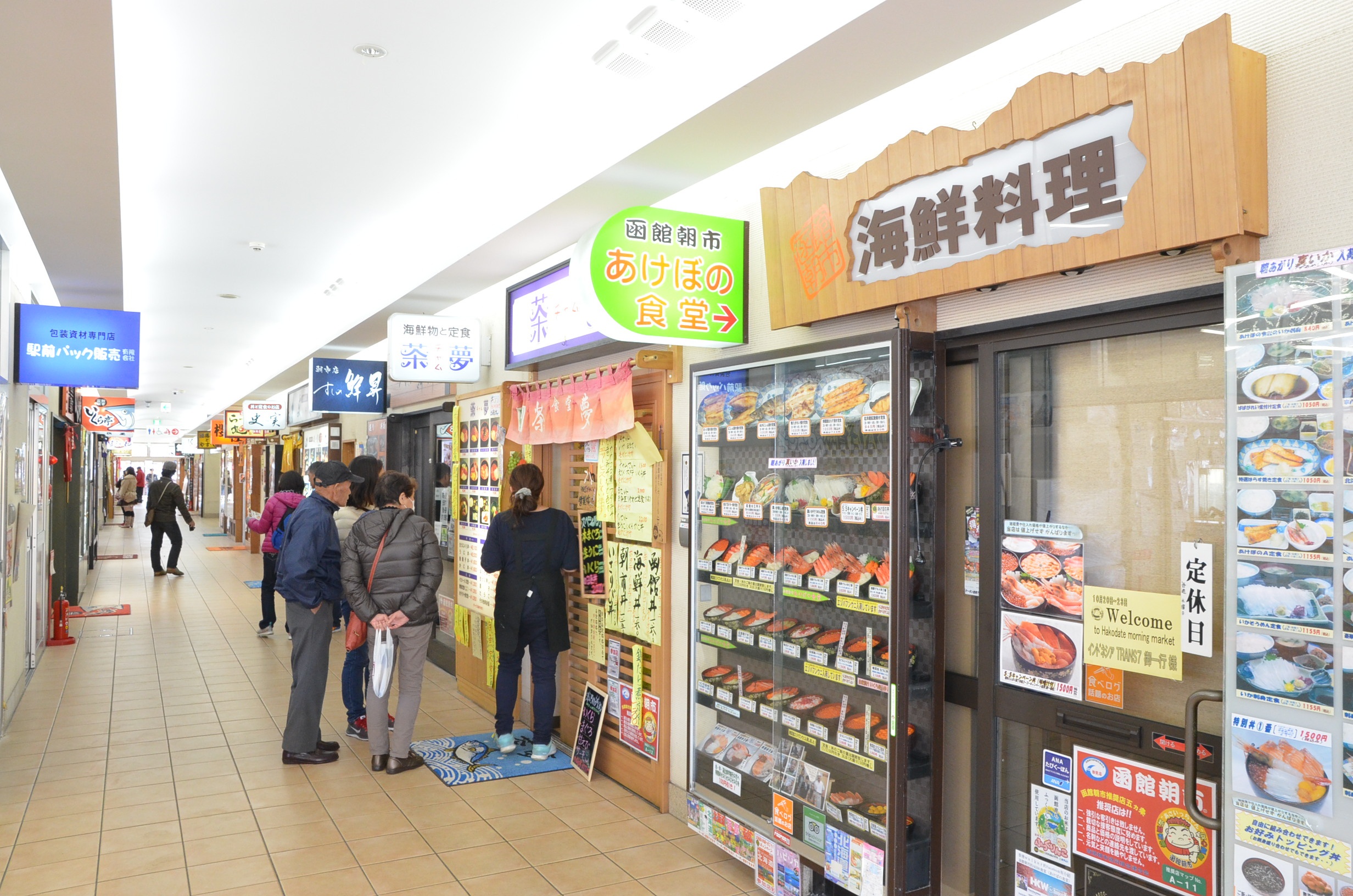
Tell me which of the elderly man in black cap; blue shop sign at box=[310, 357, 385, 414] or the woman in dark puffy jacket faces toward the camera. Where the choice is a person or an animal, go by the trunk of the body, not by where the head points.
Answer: the blue shop sign

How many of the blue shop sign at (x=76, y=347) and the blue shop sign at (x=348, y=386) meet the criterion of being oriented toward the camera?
2

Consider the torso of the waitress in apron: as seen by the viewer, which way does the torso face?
away from the camera

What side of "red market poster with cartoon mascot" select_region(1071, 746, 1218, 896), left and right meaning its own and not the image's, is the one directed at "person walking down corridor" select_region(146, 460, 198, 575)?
right

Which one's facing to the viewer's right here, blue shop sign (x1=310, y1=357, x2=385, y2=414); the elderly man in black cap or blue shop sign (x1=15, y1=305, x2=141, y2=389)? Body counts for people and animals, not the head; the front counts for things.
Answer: the elderly man in black cap

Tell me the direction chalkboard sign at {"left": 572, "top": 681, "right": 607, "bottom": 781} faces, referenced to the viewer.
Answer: facing the viewer and to the left of the viewer

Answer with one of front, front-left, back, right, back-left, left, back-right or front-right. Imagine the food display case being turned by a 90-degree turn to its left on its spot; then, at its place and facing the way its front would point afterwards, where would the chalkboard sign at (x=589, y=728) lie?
back

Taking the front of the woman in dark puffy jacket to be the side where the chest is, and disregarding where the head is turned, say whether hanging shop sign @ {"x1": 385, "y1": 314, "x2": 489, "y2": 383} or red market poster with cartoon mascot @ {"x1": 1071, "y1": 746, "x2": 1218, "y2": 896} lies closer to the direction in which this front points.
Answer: the hanging shop sign

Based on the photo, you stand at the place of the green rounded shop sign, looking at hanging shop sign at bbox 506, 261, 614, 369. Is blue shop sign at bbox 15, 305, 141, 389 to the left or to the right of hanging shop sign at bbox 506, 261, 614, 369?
left

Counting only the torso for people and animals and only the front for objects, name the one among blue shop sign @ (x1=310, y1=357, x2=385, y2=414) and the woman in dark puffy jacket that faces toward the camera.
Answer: the blue shop sign

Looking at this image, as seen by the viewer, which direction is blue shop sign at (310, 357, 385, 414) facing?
toward the camera

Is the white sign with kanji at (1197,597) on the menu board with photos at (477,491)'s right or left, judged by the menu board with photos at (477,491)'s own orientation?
on its left

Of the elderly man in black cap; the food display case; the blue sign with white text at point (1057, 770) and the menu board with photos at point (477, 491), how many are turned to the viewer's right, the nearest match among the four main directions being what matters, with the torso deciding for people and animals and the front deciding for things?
1

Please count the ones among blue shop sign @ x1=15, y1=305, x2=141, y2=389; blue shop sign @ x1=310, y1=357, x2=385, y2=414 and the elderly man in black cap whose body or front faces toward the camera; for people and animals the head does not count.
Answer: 2

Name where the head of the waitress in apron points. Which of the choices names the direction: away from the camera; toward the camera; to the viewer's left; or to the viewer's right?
away from the camera

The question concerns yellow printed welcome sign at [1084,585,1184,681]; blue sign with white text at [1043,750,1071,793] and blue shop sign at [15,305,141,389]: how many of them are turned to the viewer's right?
0

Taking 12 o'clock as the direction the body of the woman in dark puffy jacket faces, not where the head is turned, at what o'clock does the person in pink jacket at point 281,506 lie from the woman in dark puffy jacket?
The person in pink jacket is roughly at 10 o'clock from the woman in dark puffy jacket.

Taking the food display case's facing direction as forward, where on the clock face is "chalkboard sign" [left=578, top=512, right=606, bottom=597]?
The chalkboard sign is roughly at 3 o'clock from the food display case.
